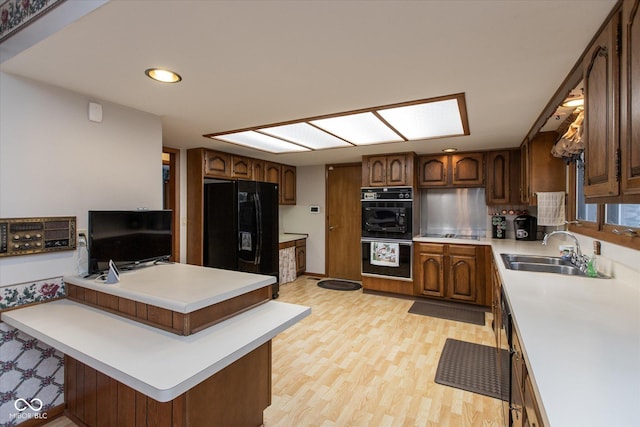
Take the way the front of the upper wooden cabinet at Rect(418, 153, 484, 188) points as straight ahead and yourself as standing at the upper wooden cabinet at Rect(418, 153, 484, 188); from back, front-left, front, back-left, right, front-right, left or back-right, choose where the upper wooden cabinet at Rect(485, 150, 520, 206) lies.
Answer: left

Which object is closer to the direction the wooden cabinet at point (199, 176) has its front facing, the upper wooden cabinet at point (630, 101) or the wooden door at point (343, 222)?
the upper wooden cabinet

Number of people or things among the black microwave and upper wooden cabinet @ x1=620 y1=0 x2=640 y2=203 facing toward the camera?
1

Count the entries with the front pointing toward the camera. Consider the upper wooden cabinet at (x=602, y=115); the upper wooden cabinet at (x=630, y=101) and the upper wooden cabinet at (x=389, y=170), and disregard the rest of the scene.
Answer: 1

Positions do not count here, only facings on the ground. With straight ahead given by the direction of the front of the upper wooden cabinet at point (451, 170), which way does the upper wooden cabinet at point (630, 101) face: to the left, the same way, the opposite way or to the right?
to the right

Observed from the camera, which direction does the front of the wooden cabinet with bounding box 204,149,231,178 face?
facing the viewer and to the right of the viewer

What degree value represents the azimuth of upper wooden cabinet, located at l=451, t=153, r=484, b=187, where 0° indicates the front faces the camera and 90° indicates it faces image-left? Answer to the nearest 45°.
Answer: approximately 0°

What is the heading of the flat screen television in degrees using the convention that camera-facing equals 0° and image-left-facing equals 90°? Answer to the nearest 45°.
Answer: approximately 315°

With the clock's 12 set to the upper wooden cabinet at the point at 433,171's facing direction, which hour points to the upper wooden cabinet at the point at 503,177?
the upper wooden cabinet at the point at 503,177 is roughly at 9 o'clock from the upper wooden cabinet at the point at 433,171.

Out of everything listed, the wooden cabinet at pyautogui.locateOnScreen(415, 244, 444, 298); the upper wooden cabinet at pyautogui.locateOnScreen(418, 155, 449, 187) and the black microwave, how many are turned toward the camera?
3

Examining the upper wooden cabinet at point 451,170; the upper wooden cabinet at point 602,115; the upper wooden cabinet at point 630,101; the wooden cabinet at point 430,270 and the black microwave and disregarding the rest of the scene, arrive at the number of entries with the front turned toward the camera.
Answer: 3
